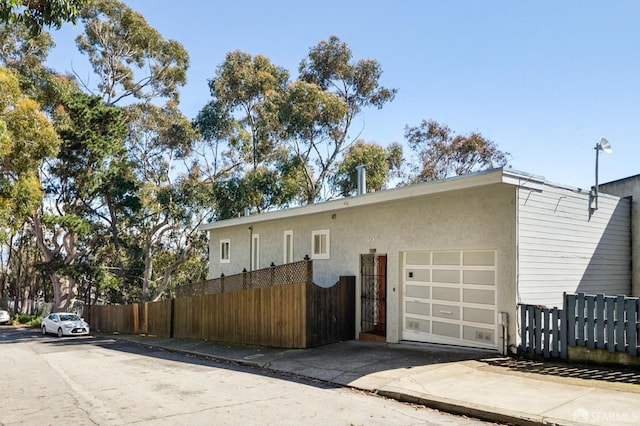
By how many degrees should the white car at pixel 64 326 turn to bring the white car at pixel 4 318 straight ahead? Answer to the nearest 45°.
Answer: approximately 135° to its left

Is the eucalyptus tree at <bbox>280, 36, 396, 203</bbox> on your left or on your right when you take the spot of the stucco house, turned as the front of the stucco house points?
on your right

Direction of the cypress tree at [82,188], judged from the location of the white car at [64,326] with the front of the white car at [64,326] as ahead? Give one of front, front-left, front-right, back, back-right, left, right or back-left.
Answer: back-left

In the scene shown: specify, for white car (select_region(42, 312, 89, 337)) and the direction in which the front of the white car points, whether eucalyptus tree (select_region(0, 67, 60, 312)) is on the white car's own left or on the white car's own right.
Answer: on the white car's own right

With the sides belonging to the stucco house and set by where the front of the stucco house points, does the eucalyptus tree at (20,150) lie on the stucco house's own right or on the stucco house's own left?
on the stucco house's own right

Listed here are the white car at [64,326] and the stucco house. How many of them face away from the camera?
0

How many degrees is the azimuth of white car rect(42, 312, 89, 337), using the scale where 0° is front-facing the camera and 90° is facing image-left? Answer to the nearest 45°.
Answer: approximately 315°
